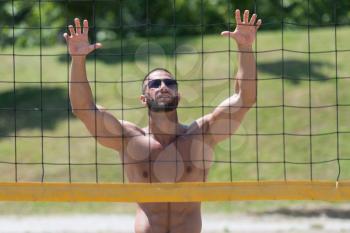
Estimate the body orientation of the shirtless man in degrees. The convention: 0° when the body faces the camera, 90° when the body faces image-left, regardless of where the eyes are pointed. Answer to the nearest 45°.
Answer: approximately 0°
